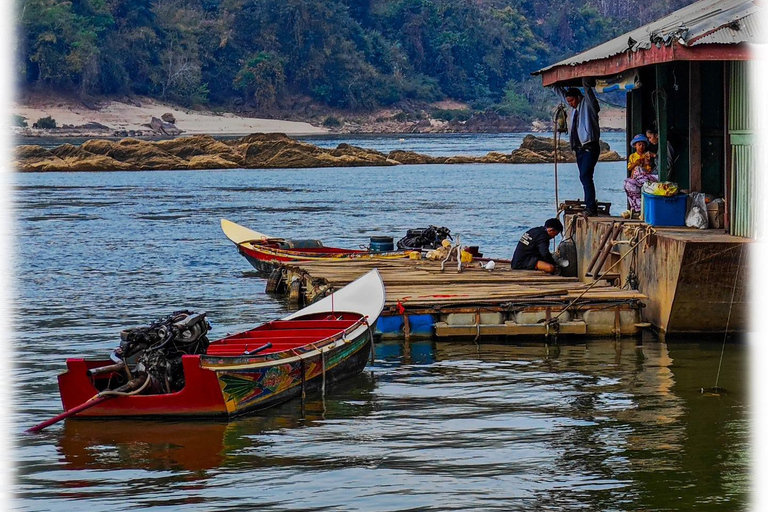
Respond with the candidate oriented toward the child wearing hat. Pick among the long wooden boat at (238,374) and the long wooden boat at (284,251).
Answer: the long wooden boat at (238,374)

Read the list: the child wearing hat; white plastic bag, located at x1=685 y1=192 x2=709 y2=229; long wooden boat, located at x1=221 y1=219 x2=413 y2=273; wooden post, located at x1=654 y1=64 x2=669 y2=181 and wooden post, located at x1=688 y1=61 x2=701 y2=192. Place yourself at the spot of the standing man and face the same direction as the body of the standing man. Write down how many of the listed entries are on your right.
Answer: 1

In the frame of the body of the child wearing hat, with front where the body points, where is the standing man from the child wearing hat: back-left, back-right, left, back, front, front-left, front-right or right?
back-right

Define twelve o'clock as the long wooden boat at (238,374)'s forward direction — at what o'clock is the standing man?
The standing man is roughly at 12 o'clock from the long wooden boat.

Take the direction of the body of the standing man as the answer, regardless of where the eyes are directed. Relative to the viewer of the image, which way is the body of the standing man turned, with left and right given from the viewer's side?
facing the viewer and to the left of the viewer

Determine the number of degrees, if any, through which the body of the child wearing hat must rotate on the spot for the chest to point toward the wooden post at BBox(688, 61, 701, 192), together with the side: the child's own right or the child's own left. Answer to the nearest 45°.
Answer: approximately 45° to the child's own left

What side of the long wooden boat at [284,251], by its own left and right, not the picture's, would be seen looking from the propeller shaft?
left

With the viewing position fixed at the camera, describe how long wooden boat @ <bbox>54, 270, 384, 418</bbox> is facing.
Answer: facing away from the viewer and to the right of the viewer

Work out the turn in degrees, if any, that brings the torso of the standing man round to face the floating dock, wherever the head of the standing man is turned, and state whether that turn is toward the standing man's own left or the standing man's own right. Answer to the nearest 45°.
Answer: approximately 45° to the standing man's own left

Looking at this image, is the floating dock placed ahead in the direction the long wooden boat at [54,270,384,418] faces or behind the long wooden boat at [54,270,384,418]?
ahead

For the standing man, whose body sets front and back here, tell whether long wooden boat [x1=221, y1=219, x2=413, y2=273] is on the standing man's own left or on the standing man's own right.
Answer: on the standing man's own right

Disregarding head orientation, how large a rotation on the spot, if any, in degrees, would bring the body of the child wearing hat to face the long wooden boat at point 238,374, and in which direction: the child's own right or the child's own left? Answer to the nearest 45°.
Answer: approximately 45° to the child's own right

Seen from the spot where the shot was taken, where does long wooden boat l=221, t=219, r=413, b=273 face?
facing to the left of the viewer

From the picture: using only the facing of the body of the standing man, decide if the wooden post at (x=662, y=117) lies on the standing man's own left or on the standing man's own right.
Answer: on the standing man's own left

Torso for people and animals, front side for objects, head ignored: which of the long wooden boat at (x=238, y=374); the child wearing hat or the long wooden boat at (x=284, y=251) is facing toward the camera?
the child wearing hat

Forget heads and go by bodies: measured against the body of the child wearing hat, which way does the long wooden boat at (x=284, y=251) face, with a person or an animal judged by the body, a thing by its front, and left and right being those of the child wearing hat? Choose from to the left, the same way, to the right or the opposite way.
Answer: to the right

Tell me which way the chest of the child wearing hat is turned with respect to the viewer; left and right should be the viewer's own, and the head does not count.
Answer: facing the viewer
